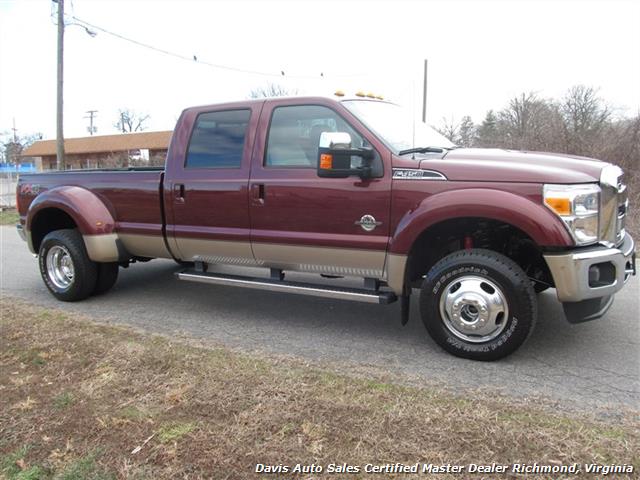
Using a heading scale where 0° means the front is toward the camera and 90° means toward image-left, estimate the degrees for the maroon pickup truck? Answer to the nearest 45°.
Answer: approximately 315°

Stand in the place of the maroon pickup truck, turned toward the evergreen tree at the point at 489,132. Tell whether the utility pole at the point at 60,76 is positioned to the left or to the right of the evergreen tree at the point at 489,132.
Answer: left

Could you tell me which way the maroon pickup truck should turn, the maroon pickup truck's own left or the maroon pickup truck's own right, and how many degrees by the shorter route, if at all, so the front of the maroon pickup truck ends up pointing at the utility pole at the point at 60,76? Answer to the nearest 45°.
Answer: approximately 180°

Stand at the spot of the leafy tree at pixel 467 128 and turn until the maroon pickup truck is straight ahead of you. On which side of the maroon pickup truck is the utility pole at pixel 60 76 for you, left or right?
right
